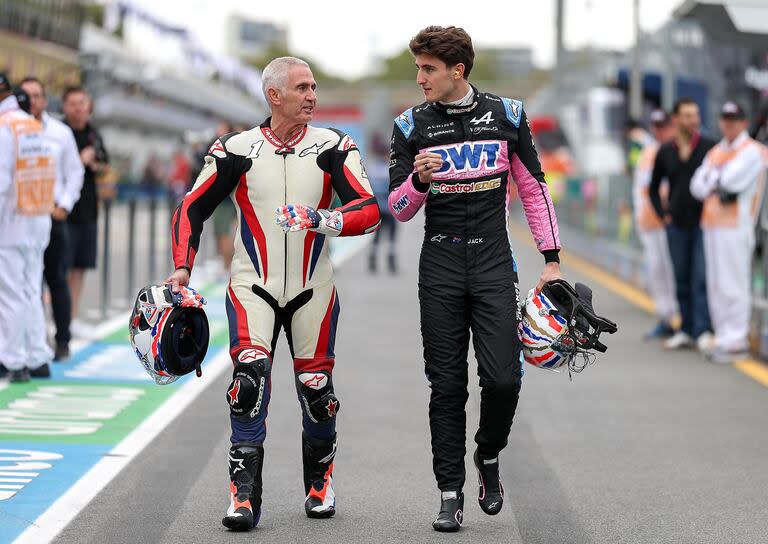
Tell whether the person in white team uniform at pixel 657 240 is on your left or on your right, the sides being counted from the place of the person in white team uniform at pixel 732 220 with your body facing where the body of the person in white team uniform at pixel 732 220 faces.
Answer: on your right

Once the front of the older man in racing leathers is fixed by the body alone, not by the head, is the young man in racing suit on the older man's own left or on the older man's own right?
on the older man's own left

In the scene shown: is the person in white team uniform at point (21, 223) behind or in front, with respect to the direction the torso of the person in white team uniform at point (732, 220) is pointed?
in front

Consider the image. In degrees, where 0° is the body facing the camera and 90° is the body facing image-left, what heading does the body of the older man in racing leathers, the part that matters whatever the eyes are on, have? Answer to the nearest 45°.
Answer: approximately 0°

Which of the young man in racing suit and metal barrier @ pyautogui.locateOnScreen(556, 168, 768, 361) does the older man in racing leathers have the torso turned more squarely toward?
the young man in racing suit

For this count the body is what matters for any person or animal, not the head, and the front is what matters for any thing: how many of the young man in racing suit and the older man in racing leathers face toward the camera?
2

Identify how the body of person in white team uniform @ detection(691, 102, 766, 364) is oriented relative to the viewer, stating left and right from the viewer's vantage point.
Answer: facing the viewer and to the left of the viewer

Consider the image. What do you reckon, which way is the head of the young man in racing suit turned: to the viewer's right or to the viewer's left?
to the viewer's left

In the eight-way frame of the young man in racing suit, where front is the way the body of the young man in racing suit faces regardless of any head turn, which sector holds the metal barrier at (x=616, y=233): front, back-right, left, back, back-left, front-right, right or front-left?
back
